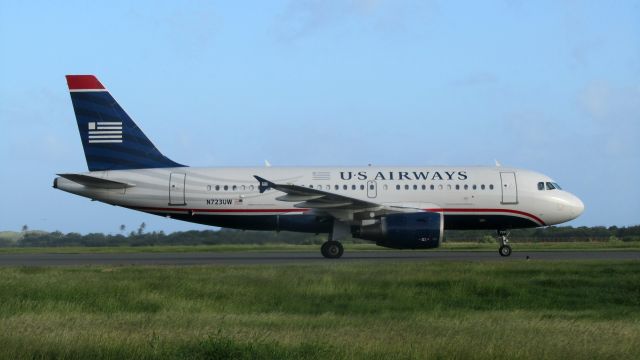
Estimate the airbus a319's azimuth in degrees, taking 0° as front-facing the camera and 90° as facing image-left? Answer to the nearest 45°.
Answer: approximately 270°
